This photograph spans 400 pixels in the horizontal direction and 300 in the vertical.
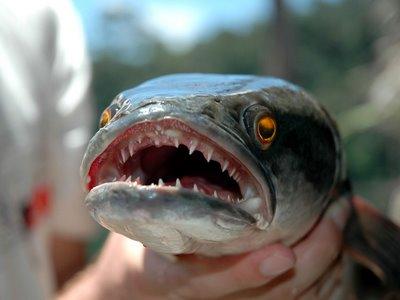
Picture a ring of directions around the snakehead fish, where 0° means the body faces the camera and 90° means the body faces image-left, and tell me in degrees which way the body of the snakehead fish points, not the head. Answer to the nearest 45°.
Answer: approximately 45°
